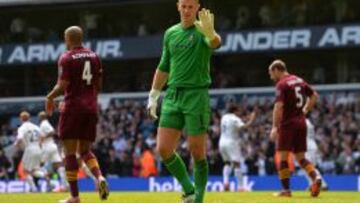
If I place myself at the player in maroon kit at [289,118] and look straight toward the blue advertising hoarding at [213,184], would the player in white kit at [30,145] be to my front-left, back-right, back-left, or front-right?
front-left

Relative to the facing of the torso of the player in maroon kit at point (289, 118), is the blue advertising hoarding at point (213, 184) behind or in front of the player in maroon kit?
in front

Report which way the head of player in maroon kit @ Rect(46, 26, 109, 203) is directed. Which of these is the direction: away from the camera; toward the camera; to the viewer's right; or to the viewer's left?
away from the camera

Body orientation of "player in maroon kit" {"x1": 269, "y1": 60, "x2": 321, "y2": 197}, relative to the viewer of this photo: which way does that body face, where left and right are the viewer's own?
facing away from the viewer and to the left of the viewer

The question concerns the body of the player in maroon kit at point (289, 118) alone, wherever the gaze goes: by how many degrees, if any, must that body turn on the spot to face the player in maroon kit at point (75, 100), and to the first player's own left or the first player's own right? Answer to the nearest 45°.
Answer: approximately 90° to the first player's own left

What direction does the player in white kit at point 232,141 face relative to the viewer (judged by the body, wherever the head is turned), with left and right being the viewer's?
facing away from the viewer and to the right of the viewer

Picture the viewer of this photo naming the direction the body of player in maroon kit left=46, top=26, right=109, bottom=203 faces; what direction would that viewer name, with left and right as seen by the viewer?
facing away from the viewer and to the left of the viewer
